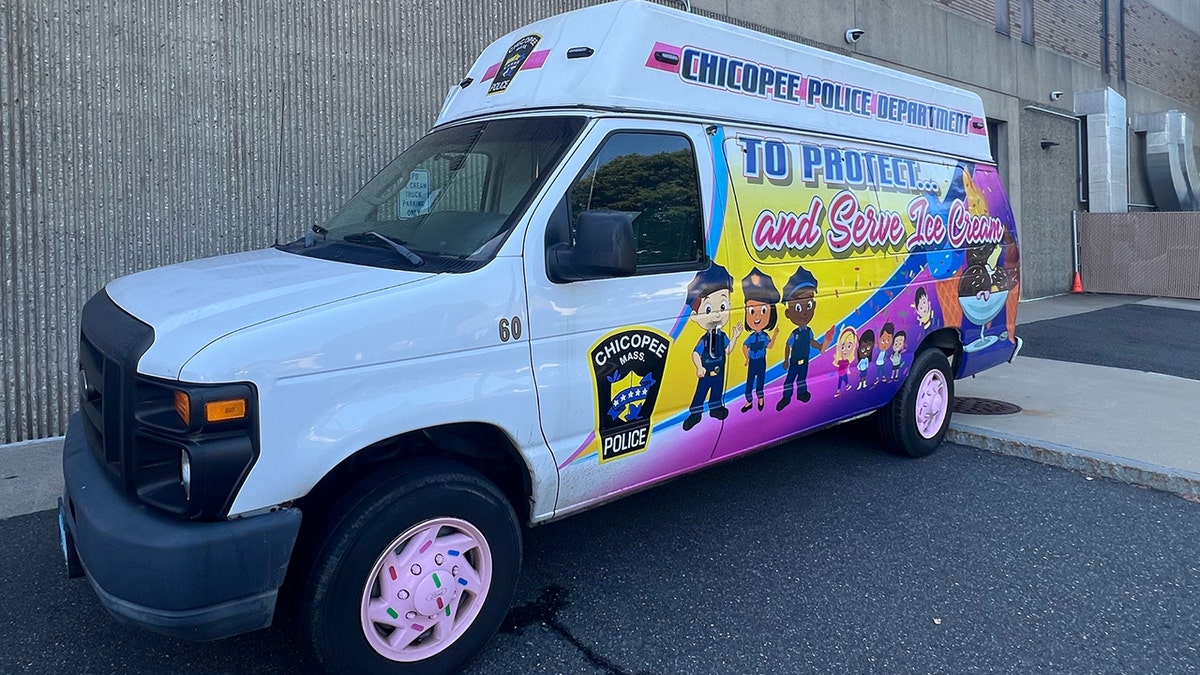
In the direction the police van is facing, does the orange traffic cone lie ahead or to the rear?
to the rear

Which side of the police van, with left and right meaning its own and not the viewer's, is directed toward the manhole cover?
back

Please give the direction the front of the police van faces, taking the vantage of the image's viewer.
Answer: facing the viewer and to the left of the viewer
